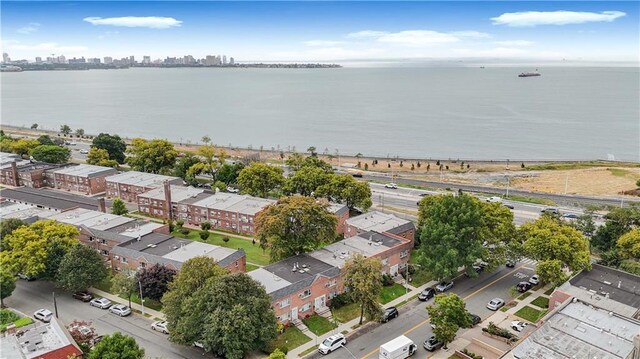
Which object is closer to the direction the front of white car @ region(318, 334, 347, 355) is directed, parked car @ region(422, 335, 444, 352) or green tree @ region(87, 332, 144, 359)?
the green tree

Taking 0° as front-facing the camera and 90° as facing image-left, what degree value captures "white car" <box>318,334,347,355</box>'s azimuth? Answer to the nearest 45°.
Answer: approximately 45°

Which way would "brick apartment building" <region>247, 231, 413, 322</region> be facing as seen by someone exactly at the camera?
facing the viewer and to the right of the viewer

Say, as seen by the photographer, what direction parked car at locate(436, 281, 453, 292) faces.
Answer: facing the viewer and to the left of the viewer

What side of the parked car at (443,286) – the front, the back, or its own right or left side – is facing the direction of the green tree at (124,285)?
front

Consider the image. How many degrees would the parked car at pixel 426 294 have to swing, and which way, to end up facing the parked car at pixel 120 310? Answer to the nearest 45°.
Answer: approximately 45° to its right

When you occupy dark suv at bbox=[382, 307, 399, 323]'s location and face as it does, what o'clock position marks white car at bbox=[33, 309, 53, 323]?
The white car is roughly at 1 o'clock from the dark suv.

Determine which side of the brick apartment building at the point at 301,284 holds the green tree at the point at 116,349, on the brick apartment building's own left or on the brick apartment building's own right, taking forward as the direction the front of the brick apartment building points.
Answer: on the brick apartment building's own right

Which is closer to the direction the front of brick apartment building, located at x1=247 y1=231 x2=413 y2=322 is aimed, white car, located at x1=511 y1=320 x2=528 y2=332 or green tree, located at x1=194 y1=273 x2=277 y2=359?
the white car
